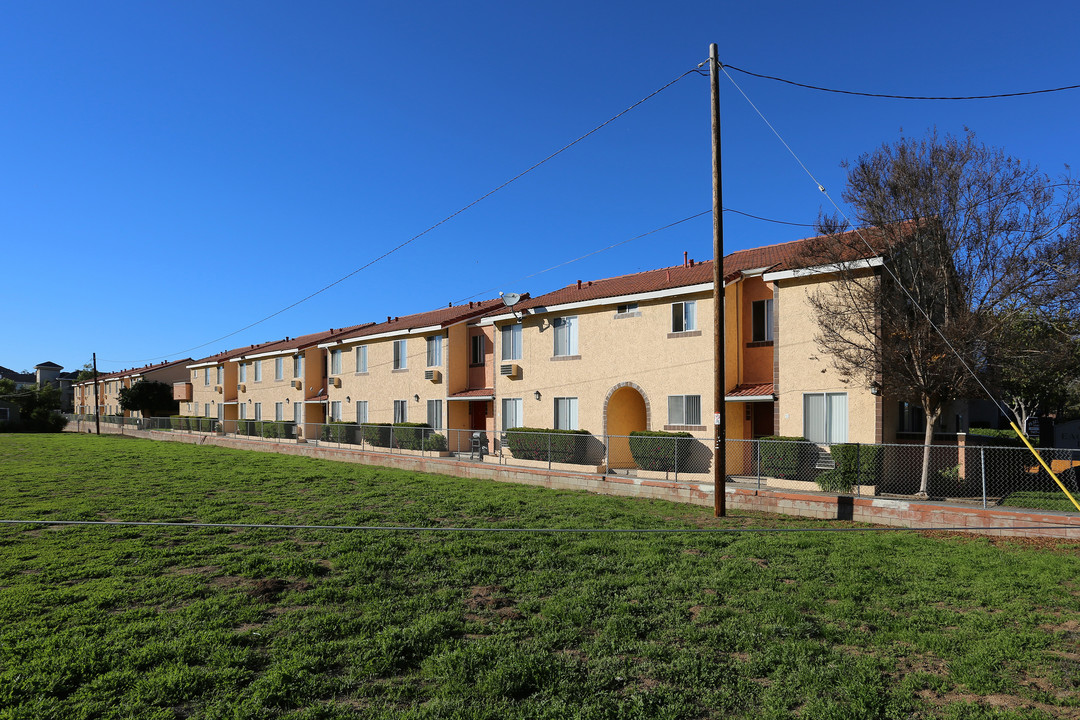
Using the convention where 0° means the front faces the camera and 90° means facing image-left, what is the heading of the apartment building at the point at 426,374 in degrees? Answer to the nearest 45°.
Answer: approximately 45°

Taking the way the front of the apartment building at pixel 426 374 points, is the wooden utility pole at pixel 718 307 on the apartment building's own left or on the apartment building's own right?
on the apartment building's own left

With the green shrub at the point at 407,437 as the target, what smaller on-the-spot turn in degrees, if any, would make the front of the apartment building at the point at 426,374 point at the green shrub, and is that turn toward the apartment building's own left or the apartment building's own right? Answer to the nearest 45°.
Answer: approximately 45° to the apartment building's own left

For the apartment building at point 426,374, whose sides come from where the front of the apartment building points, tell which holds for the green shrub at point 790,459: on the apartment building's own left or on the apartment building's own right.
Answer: on the apartment building's own left

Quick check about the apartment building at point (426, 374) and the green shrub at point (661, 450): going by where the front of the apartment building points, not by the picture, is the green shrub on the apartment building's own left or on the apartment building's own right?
on the apartment building's own left
